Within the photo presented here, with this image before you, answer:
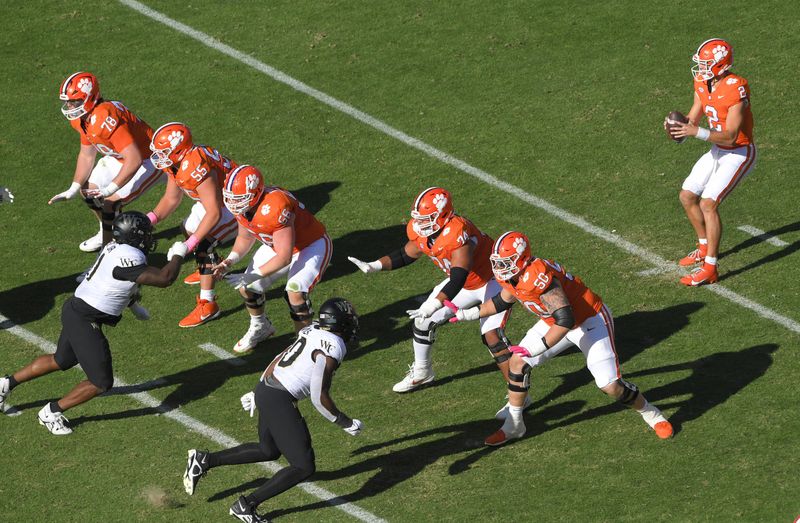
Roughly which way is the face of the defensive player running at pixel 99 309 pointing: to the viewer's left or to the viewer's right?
to the viewer's right

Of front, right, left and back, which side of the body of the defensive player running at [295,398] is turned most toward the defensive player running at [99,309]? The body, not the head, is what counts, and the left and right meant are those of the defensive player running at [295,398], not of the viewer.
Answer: left

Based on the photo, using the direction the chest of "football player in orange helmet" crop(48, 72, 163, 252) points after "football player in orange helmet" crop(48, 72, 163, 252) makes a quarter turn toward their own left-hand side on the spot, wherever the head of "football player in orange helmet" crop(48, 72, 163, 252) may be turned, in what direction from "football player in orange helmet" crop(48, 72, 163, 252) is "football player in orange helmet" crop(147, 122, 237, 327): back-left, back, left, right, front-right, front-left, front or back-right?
front

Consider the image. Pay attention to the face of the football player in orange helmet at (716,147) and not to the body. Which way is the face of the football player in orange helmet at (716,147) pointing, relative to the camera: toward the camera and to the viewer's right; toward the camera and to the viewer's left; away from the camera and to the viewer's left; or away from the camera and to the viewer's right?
toward the camera and to the viewer's left

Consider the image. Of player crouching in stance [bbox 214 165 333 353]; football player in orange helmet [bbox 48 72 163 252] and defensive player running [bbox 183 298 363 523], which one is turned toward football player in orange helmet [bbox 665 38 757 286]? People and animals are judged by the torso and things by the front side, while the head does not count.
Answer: the defensive player running

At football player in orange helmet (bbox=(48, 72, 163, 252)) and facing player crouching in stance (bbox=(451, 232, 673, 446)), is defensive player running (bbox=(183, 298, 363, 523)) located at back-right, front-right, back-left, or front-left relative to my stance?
front-right

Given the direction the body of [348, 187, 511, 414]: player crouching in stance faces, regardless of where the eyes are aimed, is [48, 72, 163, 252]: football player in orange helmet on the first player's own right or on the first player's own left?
on the first player's own right

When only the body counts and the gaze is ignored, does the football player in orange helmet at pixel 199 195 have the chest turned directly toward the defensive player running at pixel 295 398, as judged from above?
no

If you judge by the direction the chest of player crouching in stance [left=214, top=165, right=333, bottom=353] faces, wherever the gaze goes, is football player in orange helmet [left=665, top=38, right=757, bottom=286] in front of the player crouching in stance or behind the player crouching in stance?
behind

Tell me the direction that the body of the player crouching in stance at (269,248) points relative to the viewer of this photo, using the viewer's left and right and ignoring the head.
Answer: facing the viewer and to the left of the viewer

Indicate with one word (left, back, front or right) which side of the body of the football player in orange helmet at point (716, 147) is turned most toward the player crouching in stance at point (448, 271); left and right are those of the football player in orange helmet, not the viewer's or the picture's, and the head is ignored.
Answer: front

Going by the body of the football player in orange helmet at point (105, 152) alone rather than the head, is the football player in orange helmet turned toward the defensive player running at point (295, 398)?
no

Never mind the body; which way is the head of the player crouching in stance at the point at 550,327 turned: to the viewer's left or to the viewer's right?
to the viewer's left

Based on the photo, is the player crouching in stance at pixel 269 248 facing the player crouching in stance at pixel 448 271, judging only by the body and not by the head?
no

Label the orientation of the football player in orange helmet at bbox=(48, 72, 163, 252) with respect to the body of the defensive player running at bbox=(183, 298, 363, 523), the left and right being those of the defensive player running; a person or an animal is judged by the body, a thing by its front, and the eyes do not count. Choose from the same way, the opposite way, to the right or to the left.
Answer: the opposite way

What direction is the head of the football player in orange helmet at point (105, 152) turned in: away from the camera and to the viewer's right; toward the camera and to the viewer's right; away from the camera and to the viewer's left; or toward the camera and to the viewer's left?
toward the camera and to the viewer's left

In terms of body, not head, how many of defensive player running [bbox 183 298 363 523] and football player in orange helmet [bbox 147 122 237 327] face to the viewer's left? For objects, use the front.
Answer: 1

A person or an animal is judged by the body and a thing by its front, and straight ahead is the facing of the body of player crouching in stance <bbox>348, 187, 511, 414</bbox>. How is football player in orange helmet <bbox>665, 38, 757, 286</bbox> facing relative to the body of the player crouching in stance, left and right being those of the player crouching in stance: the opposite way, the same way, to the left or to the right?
the same way

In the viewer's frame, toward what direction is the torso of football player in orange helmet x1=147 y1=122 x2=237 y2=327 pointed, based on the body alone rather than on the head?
to the viewer's left

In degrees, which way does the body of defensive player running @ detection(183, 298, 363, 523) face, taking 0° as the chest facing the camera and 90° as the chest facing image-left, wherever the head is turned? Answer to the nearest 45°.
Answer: approximately 225°

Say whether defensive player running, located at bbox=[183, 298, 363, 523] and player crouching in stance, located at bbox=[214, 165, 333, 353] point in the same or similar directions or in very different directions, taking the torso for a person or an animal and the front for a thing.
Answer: very different directions
